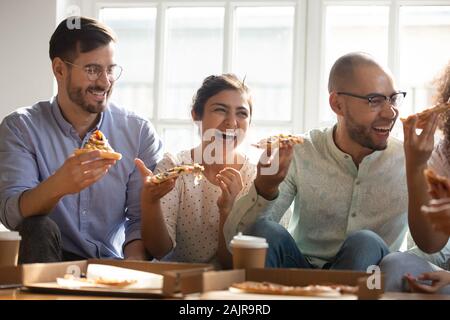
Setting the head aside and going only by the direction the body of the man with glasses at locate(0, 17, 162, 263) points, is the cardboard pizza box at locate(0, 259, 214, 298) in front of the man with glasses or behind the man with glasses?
in front

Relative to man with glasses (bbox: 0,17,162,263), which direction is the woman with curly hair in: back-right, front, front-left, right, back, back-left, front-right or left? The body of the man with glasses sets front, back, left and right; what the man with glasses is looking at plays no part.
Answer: front-left

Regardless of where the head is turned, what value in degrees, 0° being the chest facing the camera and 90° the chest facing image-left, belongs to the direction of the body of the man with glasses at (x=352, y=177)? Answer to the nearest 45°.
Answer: approximately 0°

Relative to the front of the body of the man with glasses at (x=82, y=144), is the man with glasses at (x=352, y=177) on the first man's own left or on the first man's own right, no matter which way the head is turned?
on the first man's own left

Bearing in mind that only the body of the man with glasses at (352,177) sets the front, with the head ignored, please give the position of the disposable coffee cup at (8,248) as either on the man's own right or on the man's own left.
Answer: on the man's own right

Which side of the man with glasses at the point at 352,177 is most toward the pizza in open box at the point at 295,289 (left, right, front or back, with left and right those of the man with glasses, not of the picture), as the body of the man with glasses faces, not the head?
front

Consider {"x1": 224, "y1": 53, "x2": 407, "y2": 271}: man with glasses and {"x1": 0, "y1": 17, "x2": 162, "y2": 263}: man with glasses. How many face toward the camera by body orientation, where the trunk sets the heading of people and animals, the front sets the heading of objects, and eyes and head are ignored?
2

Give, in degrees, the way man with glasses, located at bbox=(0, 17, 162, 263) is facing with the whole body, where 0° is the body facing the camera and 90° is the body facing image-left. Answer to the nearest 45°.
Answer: approximately 0°

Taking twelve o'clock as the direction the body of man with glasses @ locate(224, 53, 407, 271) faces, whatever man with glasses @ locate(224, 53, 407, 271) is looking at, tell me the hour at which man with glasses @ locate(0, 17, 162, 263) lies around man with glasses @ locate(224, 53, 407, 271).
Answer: man with glasses @ locate(0, 17, 162, 263) is roughly at 3 o'clock from man with glasses @ locate(224, 53, 407, 271).
